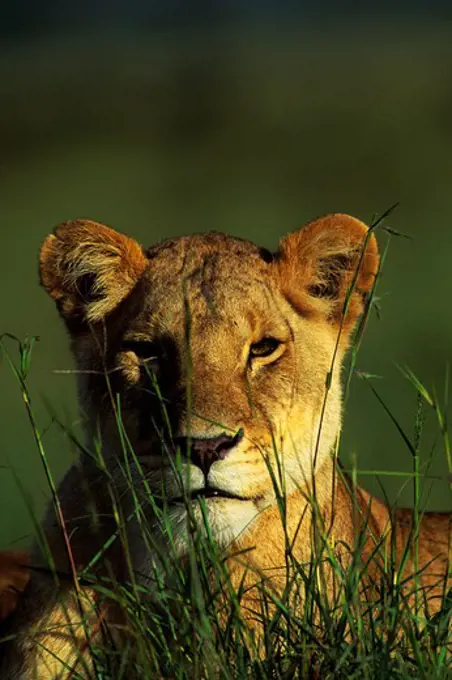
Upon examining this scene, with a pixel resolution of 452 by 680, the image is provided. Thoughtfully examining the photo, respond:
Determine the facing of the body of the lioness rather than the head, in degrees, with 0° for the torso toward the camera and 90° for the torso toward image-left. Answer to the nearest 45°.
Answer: approximately 0°
